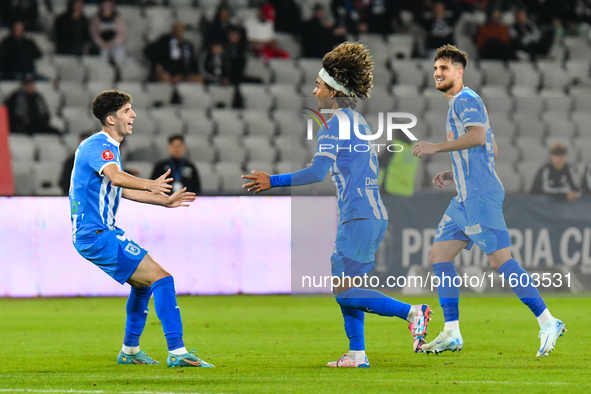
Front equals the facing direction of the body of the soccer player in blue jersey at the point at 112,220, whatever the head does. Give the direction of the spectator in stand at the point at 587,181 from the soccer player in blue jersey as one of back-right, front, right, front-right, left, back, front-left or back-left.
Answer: front-left

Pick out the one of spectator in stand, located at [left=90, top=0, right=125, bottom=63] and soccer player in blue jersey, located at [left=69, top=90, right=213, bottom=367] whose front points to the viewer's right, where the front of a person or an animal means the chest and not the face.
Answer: the soccer player in blue jersey

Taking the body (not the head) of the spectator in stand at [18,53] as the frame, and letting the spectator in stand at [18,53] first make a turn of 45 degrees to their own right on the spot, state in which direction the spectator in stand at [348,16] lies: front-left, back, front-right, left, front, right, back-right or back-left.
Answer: back-left

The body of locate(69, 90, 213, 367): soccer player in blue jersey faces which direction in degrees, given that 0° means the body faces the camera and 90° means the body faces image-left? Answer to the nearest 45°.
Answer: approximately 270°

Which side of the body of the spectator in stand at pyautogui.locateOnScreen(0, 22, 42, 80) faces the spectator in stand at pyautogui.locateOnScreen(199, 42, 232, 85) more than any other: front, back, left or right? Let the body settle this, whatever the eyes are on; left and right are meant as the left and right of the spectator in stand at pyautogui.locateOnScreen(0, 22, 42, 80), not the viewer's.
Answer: left

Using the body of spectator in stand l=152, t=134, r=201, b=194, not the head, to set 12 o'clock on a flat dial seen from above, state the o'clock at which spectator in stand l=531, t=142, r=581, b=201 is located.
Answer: spectator in stand l=531, t=142, r=581, b=201 is roughly at 9 o'clock from spectator in stand l=152, t=134, r=201, b=194.

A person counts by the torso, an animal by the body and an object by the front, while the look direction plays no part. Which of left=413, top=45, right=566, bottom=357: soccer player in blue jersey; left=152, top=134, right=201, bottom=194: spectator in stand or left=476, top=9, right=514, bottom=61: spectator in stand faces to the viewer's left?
the soccer player in blue jersey

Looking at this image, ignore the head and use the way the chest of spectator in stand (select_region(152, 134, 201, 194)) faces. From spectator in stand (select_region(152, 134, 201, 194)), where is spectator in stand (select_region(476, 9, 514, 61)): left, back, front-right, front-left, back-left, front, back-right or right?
back-left

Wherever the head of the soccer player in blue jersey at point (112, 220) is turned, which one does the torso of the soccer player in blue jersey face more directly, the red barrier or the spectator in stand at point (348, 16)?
the spectator in stand

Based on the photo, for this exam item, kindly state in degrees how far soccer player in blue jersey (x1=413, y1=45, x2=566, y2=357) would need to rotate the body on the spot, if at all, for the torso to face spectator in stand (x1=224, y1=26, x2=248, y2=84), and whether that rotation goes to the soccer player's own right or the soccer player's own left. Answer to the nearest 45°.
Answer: approximately 45° to the soccer player's own right

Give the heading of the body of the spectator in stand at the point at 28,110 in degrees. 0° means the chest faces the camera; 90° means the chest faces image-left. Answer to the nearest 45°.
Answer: approximately 0°

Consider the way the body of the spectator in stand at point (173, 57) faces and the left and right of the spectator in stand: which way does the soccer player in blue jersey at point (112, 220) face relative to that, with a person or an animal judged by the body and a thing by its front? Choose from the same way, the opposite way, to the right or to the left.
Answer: to the left
